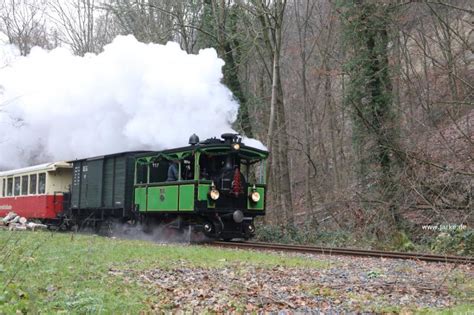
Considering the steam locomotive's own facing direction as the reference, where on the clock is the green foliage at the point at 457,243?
The green foliage is roughly at 11 o'clock from the steam locomotive.

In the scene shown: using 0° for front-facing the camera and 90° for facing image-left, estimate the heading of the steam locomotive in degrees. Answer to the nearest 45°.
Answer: approximately 315°

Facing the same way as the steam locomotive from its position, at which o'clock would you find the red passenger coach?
The red passenger coach is roughly at 6 o'clock from the steam locomotive.

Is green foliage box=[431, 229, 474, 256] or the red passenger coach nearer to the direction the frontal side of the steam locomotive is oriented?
the green foliage

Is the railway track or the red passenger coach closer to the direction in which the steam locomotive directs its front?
the railway track

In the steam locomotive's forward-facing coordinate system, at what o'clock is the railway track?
The railway track is roughly at 12 o'clock from the steam locomotive.
